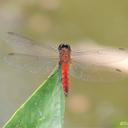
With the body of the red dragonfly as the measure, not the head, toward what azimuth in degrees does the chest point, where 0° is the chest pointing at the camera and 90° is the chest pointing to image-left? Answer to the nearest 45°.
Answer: approximately 180°
